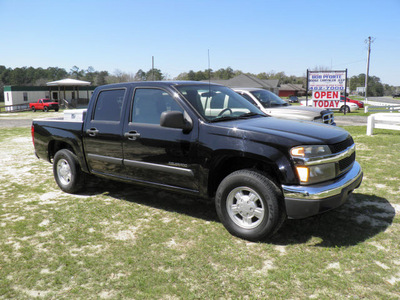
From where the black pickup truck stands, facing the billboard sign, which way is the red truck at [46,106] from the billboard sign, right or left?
left

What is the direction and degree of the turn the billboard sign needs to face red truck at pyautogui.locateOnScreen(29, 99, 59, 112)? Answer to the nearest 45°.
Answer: approximately 135° to its right

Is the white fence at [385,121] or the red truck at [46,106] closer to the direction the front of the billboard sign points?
the white fence

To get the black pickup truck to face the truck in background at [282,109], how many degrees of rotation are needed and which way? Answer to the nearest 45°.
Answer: approximately 135° to its left

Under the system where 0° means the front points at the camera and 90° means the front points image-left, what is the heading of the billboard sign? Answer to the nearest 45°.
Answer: approximately 0°

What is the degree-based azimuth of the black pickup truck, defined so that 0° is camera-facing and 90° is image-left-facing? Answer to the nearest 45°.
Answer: approximately 315°

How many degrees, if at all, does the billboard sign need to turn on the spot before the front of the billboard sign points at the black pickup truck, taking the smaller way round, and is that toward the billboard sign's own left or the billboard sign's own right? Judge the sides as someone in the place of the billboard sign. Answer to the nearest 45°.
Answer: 0° — it already faces it

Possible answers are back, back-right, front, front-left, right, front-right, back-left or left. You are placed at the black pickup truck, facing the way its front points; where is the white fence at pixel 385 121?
left
